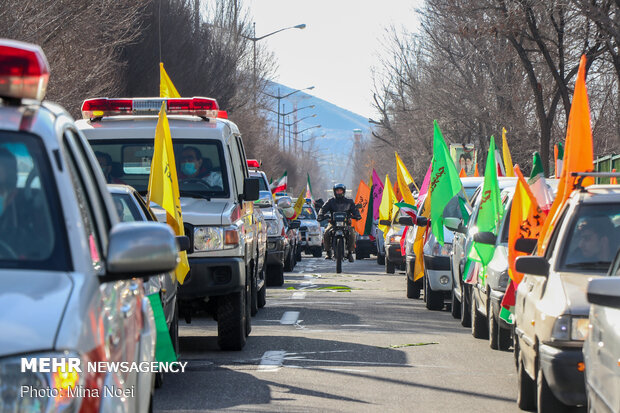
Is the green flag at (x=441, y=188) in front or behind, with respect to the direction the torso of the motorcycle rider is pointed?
in front

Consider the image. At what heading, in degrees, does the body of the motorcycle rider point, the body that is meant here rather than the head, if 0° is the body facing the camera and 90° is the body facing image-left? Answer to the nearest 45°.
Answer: approximately 0°

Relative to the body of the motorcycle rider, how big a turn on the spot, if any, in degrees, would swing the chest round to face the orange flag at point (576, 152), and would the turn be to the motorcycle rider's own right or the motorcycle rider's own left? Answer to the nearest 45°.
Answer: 0° — they already face it

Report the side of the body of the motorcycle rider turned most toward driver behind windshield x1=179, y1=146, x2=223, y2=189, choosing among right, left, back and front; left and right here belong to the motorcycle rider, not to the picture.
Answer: front

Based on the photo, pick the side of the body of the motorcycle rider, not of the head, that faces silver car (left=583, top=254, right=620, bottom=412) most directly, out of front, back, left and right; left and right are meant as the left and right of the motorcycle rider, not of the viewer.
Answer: front

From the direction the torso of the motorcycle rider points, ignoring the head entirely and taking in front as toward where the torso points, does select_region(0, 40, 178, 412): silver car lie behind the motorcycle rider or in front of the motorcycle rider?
in front

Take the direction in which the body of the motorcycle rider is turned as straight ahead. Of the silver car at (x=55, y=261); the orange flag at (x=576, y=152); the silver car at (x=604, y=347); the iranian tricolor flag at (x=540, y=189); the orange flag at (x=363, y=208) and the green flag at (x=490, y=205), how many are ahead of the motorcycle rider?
5

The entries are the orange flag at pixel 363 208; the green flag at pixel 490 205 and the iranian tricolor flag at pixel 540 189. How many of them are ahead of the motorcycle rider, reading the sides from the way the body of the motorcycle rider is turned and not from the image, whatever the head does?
2
